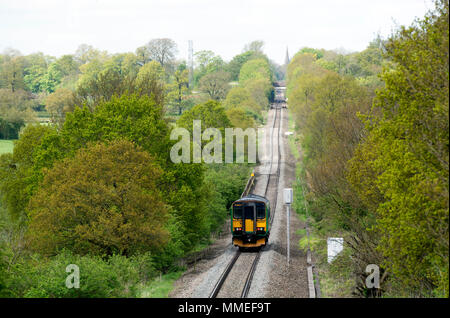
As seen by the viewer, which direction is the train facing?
toward the camera

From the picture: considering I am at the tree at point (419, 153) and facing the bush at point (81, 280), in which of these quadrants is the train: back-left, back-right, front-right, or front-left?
front-right

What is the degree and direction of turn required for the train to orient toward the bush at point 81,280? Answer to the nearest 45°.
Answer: approximately 45° to its right

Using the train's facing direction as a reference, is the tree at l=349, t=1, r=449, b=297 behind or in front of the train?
in front

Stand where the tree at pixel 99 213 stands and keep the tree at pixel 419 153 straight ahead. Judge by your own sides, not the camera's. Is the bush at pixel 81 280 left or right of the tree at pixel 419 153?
right
